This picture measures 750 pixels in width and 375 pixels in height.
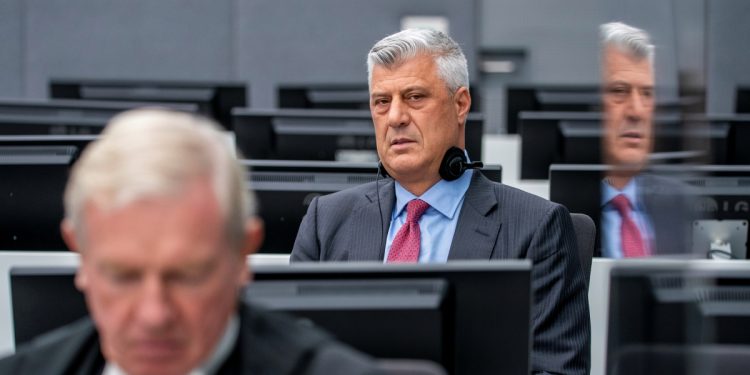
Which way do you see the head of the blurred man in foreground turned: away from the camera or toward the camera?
toward the camera

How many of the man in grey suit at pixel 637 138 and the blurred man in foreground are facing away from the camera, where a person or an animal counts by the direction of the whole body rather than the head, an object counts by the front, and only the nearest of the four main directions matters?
0

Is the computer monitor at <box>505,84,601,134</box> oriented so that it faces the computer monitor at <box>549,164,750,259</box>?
no

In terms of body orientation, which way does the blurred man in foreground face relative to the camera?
toward the camera

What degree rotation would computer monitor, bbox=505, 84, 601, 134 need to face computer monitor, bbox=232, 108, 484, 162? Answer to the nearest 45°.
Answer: approximately 135° to its left

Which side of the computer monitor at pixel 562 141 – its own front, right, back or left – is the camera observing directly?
back

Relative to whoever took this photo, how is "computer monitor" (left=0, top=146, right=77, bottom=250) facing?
facing away from the viewer

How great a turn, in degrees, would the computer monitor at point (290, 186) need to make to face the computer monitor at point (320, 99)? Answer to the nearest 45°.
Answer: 0° — it already faces it

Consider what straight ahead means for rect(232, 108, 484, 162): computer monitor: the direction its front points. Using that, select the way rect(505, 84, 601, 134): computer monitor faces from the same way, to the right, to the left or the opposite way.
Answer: the same way

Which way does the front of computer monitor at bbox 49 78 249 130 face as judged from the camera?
facing away from the viewer

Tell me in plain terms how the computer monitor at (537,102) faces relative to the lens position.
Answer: facing away from the viewer

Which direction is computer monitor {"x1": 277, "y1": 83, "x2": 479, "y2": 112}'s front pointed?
away from the camera

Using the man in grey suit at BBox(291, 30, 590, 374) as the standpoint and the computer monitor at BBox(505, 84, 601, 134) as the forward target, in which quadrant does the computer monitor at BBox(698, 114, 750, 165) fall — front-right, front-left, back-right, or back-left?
front-right

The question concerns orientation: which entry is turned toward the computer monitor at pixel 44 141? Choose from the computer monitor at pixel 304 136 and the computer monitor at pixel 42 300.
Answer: the computer monitor at pixel 42 300

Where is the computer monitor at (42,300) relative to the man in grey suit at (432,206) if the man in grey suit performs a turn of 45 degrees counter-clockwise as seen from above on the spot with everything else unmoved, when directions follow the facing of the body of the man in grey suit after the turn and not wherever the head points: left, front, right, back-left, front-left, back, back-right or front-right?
front-right

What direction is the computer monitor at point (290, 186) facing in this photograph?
away from the camera

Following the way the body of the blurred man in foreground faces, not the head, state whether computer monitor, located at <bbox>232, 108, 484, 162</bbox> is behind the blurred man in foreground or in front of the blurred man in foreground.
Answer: behind

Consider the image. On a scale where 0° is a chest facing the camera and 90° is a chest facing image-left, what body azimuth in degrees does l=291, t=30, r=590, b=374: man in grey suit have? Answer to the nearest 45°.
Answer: approximately 45°

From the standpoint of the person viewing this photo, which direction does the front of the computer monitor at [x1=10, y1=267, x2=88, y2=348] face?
facing away from the viewer

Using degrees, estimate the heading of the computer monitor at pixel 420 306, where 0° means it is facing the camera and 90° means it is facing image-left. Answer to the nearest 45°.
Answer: approximately 180°

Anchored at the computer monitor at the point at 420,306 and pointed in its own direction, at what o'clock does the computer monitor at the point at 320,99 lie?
the computer monitor at the point at 320,99 is roughly at 12 o'clock from the computer monitor at the point at 420,306.
